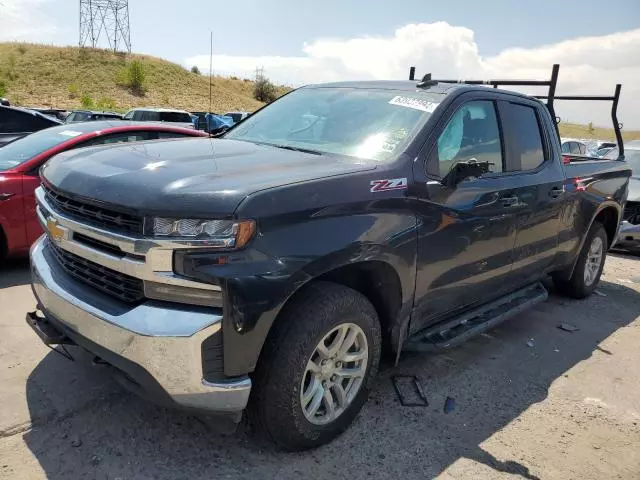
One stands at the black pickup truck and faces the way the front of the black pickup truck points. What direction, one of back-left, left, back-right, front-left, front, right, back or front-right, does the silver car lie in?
back

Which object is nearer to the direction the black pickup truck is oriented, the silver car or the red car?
the red car

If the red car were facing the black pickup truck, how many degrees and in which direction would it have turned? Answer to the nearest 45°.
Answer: approximately 90° to its left

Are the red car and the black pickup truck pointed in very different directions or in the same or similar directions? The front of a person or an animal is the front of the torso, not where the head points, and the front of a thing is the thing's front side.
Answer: same or similar directions

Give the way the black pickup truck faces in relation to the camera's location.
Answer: facing the viewer and to the left of the viewer

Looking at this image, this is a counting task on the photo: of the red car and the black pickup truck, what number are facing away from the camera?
0

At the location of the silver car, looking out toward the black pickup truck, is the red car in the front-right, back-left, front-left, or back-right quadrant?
front-right

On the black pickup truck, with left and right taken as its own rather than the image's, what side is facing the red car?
right

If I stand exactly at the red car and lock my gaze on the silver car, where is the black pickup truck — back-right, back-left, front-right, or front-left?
front-right
